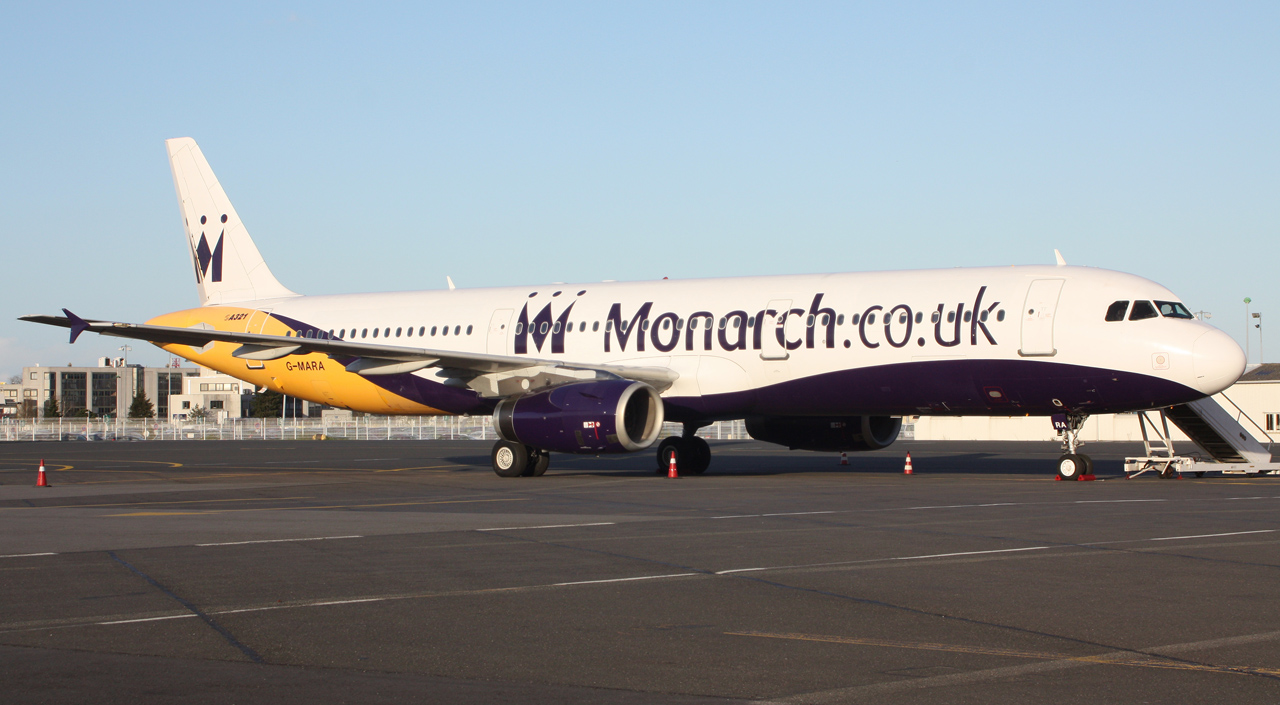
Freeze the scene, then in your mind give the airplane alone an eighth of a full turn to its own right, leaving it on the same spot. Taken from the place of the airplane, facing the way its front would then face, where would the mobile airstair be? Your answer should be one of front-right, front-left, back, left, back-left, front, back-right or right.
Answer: left

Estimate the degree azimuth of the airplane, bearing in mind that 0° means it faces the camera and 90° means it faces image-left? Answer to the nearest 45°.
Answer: approximately 315°
